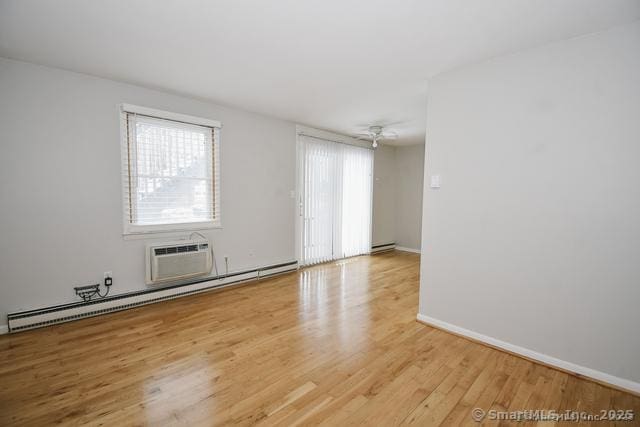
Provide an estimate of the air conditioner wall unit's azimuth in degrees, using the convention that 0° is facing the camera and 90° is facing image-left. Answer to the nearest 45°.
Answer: approximately 315°

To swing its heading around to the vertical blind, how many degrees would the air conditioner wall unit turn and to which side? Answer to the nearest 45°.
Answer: approximately 45° to its left

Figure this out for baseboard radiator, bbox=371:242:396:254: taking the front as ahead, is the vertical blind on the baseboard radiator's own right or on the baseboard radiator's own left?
on the baseboard radiator's own right

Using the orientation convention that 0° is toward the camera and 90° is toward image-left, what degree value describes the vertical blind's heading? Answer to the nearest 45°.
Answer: approximately 315°

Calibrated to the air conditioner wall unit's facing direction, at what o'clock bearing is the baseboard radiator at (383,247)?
The baseboard radiator is roughly at 10 o'clock from the air conditioner wall unit.

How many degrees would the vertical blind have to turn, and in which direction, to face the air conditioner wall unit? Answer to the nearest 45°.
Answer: approximately 90° to its right

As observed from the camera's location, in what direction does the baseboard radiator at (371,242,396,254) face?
facing the viewer and to the right of the viewer

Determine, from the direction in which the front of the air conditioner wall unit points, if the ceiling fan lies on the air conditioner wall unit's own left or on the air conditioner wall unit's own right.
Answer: on the air conditioner wall unit's own left

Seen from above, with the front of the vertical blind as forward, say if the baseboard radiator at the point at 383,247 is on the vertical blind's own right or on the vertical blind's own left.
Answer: on the vertical blind's own left
